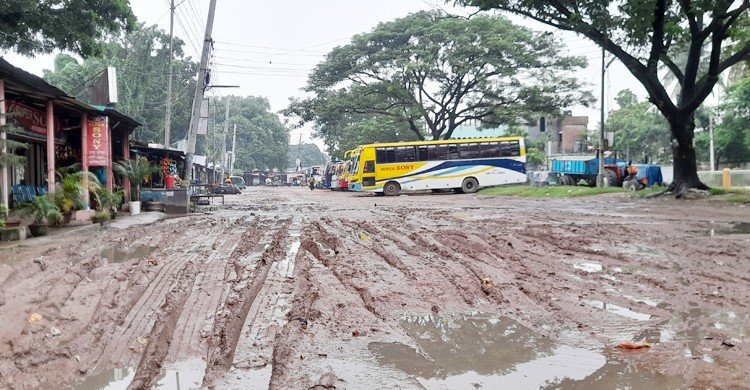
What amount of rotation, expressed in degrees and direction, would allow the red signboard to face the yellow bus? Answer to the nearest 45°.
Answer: approximately 135° to its left

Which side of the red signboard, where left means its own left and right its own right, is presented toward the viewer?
front

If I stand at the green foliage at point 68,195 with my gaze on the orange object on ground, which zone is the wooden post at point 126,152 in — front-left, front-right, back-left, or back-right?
back-left

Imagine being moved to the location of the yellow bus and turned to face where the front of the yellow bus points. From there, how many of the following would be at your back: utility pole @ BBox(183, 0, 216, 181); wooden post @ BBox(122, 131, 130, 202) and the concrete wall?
1

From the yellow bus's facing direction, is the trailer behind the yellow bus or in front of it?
behind

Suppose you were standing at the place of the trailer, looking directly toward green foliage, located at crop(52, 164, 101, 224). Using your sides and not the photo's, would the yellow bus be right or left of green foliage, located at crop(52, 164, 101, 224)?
right

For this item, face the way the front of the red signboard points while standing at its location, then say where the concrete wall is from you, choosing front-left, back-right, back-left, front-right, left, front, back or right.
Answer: left

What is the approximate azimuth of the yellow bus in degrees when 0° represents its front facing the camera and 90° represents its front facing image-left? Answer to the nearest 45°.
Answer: approximately 90°

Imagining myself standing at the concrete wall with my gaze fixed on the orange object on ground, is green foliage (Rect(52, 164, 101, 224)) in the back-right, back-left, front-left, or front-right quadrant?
front-right

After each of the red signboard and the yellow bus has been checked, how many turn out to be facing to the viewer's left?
1

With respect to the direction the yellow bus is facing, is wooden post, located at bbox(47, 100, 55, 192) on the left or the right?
on its left

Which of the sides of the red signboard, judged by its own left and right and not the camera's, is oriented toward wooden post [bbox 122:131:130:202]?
back
